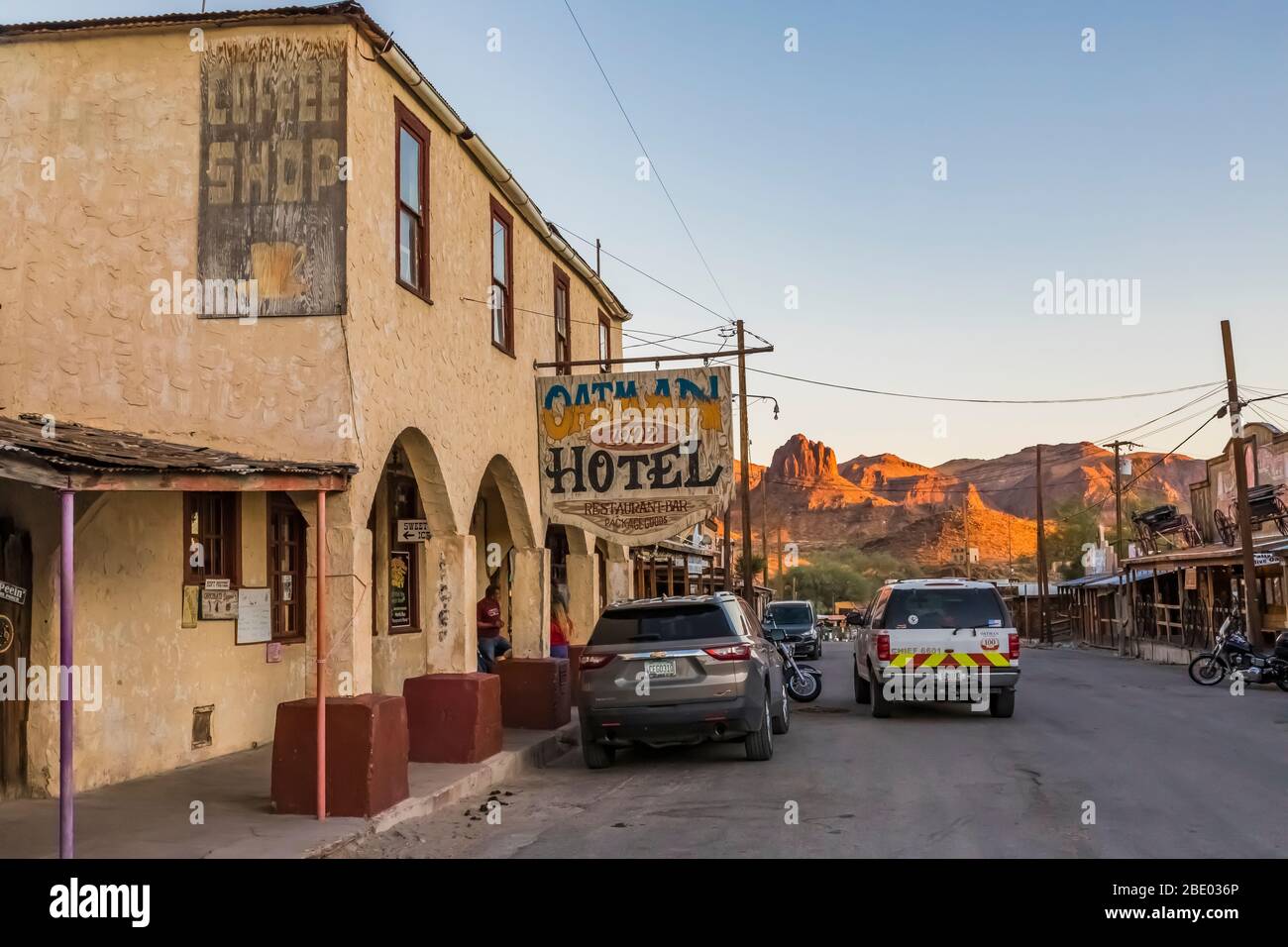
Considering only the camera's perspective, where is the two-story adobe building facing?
facing the viewer and to the right of the viewer

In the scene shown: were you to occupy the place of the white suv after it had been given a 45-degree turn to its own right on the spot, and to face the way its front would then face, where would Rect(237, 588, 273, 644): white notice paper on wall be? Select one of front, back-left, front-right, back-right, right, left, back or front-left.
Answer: back

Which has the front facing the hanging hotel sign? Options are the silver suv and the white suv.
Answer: the silver suv

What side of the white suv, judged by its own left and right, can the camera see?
back

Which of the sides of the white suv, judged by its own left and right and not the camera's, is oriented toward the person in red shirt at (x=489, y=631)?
left

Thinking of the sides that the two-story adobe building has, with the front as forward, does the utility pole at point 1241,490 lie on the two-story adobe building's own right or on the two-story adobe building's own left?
on the two-story adobe building's own left

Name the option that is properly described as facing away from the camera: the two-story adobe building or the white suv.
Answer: the white suv

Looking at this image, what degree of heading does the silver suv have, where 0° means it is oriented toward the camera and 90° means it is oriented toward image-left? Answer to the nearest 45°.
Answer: approximately 180°

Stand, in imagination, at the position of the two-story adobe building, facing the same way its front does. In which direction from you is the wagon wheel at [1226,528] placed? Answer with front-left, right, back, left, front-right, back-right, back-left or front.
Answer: left

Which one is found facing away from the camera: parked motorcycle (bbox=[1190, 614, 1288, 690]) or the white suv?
the white suv
